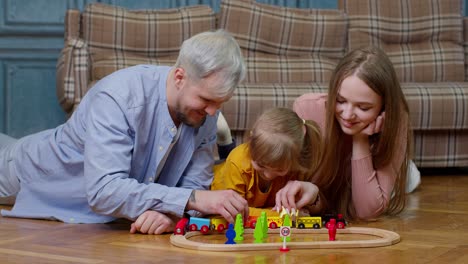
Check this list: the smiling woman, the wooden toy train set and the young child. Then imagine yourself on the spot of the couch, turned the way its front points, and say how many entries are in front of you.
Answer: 3

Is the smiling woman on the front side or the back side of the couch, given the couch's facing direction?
on the front side

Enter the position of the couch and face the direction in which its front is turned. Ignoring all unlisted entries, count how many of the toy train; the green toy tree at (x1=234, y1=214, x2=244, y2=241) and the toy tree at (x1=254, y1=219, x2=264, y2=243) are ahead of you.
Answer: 3

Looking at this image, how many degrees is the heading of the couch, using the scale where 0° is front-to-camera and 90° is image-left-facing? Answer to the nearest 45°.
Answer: approximately 0°

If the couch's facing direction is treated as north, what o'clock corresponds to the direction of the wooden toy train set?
The wooden toy train set is roughly at 12 o'clock from the couch.

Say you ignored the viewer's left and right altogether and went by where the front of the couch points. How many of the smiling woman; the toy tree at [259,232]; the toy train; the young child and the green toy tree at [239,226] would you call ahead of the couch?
5

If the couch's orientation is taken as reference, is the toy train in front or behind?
in front

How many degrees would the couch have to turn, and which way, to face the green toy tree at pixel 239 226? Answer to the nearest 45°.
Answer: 0° — it already faces it

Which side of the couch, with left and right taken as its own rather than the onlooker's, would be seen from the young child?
front

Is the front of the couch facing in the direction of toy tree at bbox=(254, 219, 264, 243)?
yes
